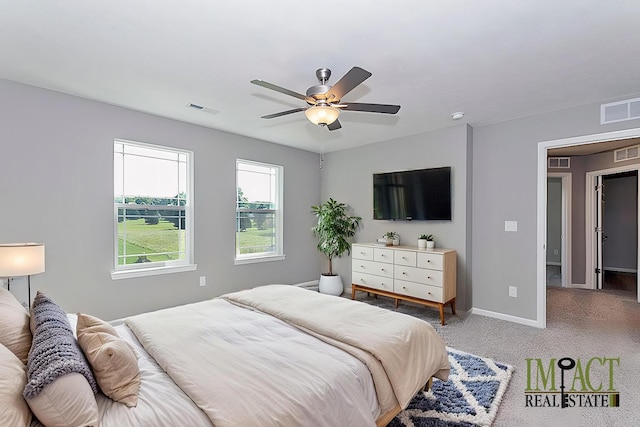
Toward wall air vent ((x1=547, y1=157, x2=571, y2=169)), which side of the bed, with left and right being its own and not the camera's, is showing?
front

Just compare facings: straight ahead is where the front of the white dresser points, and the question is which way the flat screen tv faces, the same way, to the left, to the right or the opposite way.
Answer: the same way

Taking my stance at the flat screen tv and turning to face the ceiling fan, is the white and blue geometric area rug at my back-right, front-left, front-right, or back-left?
front-left

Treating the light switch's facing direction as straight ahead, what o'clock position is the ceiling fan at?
The ceiling fan is roughly at 1 o'clock from the light switch.

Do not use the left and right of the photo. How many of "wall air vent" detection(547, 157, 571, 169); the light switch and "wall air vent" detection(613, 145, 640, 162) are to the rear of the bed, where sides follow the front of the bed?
0

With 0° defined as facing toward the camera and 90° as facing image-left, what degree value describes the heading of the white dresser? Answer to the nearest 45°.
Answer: approximately 45°

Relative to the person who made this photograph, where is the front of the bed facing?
facing away from the viewer and to the right of the viewer

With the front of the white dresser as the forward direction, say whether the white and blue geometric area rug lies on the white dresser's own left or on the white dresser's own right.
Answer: on the white dresser's own left

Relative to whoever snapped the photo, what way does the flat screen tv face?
facing the viewer and to the left of the viewer

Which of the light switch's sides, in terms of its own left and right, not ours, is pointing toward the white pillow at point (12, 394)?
front

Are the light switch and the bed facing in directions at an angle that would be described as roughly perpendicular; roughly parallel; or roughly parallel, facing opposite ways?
roughly parallel, facing opposite ways
